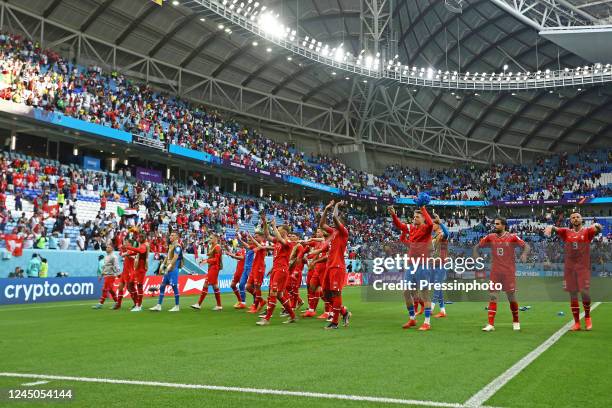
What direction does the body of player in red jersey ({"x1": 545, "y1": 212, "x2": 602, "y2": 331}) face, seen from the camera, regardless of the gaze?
toward the camera

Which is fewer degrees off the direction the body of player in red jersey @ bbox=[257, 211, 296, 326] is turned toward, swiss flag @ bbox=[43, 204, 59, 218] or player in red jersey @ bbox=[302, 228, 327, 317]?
the swiss flag

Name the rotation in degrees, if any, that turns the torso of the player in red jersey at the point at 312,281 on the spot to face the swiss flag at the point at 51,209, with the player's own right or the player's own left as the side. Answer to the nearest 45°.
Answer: approximately 45° to the player's own right

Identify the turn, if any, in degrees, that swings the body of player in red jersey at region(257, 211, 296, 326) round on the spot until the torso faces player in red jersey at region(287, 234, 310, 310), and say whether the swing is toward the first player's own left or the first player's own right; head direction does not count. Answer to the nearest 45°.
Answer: approximately 90° to the first player's own right

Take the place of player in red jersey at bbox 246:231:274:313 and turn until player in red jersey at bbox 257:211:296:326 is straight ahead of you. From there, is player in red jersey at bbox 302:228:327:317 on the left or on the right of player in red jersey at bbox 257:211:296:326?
left
